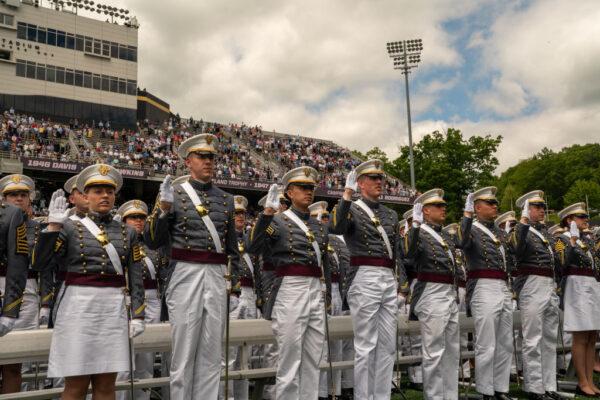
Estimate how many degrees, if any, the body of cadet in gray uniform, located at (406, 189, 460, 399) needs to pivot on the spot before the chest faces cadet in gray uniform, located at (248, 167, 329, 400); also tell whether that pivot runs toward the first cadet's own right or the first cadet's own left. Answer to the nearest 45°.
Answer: approximately 90° to the first cadet's own right

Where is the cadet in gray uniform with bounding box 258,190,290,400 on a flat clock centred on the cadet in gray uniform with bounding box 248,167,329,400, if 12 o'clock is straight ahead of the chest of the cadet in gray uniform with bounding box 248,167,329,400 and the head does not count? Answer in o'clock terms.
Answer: the cadet in gray uniform with bounding box 258,190,290,400 is roughly at 7 o'clock from the cadet in gray uniform with bounding box 248,167,329,400.

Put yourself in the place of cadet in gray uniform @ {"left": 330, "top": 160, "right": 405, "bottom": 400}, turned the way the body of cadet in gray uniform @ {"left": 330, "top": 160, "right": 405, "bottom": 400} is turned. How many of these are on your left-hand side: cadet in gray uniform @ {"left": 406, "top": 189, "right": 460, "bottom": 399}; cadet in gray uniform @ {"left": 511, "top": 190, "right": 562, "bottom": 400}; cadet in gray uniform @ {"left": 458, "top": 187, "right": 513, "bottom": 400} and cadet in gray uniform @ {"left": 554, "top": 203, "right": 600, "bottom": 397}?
4

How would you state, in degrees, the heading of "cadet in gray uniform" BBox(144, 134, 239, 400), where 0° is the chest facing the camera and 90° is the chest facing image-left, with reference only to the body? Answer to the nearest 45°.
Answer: approximately 315°

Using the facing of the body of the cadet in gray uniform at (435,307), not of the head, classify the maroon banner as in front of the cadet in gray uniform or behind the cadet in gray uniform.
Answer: behind

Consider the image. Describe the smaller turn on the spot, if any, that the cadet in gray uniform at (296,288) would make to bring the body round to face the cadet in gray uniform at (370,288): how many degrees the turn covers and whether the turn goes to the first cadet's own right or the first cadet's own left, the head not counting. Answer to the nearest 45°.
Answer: approximately 90° to the first cadet's own left

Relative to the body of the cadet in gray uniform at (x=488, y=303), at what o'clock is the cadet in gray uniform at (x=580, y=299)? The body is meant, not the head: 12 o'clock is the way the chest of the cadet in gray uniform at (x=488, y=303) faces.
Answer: the cadet in gray uniform at (x=580, y=299) is roughly at 9 o'clock from the cadet in gray uniform at (x=488, y=303).

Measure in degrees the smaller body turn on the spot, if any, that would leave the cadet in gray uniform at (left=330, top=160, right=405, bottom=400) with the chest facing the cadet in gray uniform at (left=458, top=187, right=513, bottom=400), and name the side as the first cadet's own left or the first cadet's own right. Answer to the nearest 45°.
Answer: approximately 90° to the first cadet's own left

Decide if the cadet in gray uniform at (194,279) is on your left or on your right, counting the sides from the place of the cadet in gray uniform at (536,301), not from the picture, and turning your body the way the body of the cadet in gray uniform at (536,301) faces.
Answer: on your right
